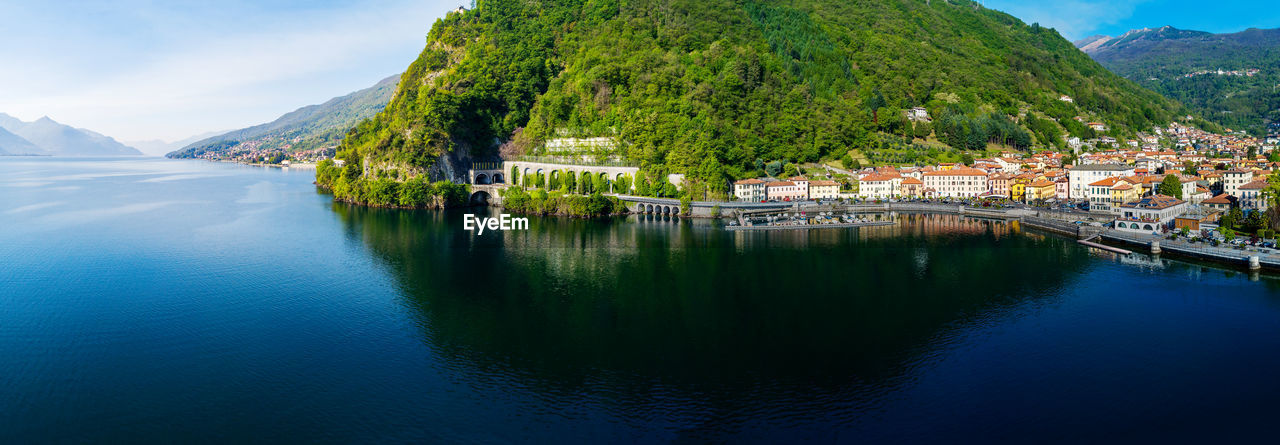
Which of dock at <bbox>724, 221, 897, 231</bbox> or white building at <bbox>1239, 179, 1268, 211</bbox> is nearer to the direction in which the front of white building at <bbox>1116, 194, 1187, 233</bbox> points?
the dock

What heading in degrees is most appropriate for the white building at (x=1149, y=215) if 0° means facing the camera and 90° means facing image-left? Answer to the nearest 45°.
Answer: approximately 45°

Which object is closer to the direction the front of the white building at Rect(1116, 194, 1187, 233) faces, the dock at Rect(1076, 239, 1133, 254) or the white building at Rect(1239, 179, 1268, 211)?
the dock

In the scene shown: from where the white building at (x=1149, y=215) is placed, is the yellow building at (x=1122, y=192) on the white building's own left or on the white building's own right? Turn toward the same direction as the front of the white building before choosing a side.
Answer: on the white building's own right

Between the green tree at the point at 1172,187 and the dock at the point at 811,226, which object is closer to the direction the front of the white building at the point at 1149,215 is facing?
the dock

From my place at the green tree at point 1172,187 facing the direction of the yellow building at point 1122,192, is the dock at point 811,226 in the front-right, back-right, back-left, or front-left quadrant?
front-left

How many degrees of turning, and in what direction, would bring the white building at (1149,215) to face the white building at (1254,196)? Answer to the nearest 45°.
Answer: approximately 180°

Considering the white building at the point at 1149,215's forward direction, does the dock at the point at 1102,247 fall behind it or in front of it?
in front
